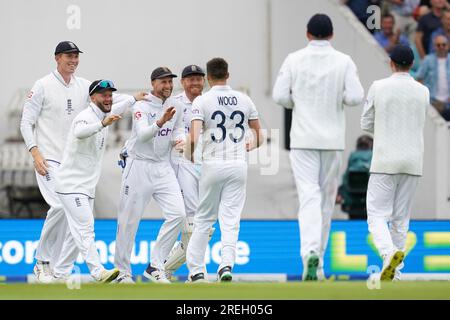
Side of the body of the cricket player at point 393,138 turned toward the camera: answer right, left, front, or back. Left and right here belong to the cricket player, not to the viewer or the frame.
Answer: back

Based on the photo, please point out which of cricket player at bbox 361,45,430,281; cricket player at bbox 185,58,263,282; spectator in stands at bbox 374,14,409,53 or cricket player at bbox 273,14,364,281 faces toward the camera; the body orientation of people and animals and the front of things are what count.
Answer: the spectator in stands

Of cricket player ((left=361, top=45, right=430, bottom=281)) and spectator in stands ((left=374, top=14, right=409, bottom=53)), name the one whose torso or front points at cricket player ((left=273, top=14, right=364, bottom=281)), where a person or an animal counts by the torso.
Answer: the spectator in stands

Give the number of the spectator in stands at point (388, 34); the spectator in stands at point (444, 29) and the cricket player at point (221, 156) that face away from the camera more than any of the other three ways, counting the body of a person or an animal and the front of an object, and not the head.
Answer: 1

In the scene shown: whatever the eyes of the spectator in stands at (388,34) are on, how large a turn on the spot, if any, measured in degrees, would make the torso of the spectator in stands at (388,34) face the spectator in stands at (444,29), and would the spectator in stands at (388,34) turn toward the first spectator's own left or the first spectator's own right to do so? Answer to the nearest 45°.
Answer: approximately 90° to the first spectator's own left

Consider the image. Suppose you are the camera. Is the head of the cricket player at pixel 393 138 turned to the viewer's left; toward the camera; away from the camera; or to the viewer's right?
away from the camera

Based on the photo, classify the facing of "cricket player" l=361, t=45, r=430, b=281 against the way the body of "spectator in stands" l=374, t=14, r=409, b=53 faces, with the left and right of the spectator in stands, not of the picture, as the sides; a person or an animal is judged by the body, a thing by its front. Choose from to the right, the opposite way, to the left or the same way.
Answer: the opposite way

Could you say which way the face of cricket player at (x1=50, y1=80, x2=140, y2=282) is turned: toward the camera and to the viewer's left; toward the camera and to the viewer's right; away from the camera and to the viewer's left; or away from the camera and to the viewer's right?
toward the camera and to the viewer's right

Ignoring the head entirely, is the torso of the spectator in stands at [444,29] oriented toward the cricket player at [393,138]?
yes

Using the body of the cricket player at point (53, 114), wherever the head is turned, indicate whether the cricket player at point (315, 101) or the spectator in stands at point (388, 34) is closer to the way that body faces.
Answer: the cricket player

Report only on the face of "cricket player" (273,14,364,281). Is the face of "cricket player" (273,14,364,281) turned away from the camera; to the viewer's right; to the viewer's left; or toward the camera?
away from the camera

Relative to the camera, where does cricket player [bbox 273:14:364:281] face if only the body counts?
away from the camera

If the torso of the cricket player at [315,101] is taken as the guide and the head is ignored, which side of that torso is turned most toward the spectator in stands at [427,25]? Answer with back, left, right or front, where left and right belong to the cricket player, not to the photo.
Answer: front

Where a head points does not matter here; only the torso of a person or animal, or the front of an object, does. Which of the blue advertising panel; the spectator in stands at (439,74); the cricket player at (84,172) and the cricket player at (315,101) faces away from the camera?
the cricket player at (315,101)

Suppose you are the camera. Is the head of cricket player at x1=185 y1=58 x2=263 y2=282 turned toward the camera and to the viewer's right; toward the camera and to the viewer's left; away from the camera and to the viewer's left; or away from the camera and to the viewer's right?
away from the camera and to the viewer's left

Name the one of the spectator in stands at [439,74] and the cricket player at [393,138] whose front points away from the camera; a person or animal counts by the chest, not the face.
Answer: the cricket player

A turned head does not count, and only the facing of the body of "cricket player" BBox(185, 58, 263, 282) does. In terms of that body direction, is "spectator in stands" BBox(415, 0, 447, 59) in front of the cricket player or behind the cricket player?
in front

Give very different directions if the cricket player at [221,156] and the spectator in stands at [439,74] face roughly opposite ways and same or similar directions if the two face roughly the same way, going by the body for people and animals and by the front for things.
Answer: very different directions

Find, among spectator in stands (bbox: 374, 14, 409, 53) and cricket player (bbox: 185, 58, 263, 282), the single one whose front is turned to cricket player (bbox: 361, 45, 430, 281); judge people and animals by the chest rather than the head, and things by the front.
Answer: the spectator in stands
